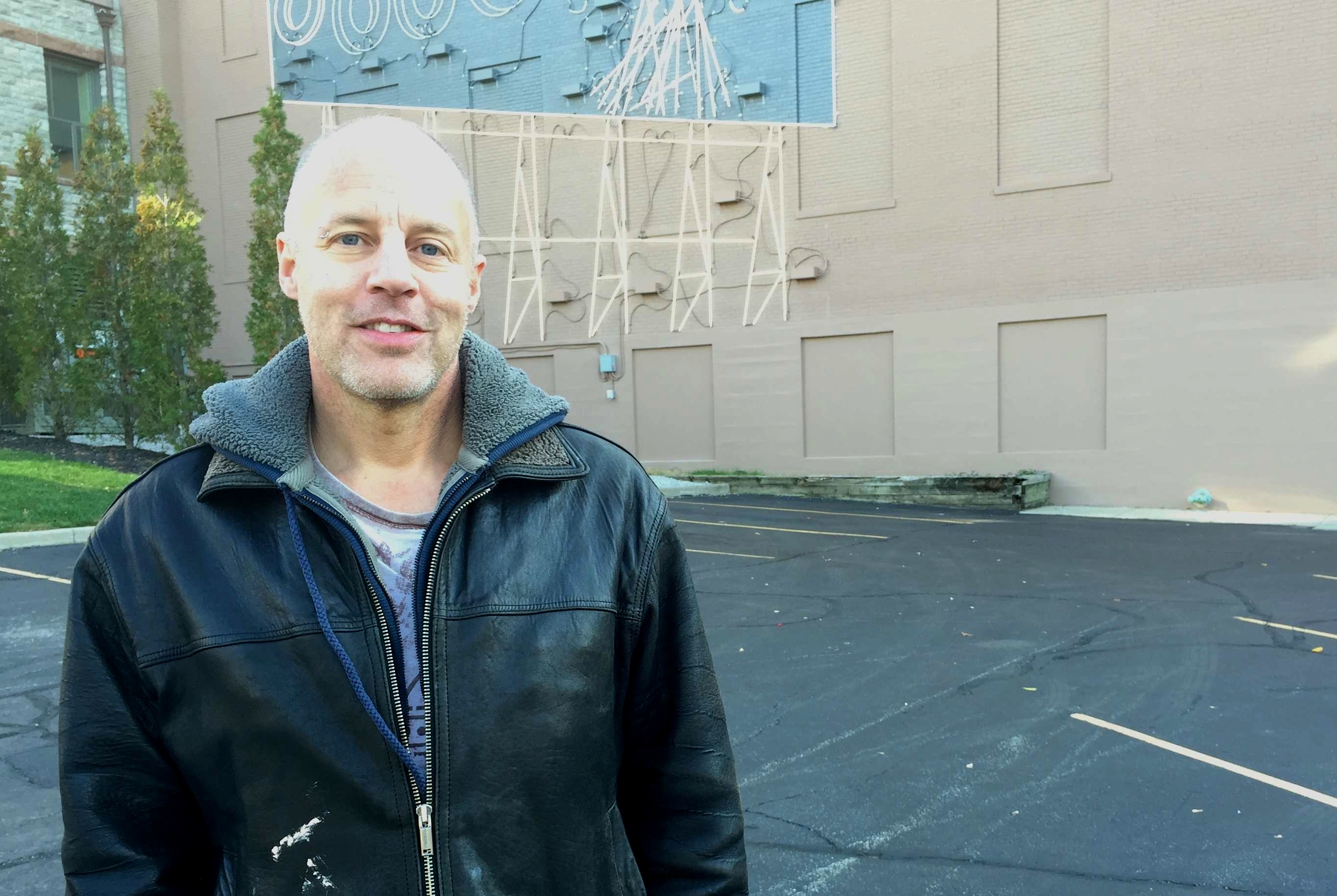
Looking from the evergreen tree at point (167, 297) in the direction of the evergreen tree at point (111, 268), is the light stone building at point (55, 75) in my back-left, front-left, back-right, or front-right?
front-right

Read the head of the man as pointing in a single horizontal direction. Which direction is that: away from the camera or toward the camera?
toward the camera

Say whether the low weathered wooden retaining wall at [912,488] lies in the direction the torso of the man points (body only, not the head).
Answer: no

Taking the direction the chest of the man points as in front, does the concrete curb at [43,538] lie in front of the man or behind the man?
behind

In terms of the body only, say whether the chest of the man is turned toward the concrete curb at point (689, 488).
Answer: no

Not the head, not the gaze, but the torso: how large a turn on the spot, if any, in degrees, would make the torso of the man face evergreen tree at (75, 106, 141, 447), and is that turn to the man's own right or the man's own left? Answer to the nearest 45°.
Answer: approximately 180°

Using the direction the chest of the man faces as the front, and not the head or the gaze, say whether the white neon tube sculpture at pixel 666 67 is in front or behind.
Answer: behind

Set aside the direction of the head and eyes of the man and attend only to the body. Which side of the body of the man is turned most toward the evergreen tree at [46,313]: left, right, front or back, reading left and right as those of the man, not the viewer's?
back

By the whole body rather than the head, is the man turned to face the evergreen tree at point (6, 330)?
no

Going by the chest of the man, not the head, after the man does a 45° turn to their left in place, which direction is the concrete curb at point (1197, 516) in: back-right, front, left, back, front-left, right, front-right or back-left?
left

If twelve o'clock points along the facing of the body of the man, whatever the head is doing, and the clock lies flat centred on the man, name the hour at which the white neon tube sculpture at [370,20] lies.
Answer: The white neon tube sculpture is roughly at 6 o'clock from the man.

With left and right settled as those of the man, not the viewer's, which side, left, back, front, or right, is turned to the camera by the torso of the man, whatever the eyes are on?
front

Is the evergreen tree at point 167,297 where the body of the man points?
no
